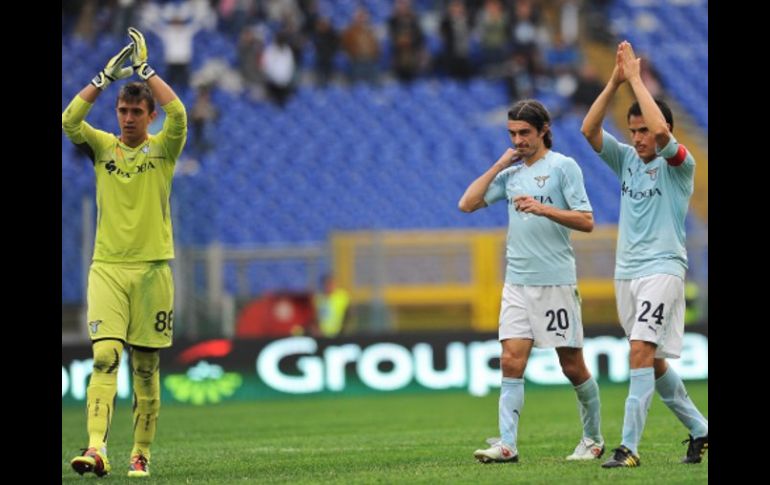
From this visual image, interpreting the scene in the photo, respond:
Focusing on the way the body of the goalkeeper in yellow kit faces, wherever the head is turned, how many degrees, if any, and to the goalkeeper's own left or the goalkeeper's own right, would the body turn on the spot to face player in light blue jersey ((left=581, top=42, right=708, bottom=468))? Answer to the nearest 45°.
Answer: approximately 90° to the goalkeeper's own left

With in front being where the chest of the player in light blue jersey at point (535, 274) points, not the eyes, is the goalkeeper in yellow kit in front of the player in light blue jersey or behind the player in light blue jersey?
in front

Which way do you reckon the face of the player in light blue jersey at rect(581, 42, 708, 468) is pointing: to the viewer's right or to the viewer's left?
to the viewer's left

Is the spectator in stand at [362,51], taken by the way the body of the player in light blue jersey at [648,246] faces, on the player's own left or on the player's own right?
on the player's own right

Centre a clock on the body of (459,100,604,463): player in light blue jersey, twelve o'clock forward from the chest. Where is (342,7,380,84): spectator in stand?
The spectator in stand is roughly at 4 o'clock from the player in light blue jersey.

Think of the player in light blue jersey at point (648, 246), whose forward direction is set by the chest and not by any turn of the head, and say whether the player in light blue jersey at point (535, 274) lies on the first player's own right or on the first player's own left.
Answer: on the first player's own right

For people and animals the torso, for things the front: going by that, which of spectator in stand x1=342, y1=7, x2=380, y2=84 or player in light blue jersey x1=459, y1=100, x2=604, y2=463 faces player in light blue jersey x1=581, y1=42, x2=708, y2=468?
the spectator in stand

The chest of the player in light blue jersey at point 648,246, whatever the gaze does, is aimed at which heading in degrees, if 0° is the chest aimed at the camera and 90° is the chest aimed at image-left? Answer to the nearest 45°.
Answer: approximately 45°

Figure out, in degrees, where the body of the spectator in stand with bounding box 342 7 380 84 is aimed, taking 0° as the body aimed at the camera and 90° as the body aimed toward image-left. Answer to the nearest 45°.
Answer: approximately 0°

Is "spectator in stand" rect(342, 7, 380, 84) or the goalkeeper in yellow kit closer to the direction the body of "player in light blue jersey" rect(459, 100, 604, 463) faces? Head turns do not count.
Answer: the goalkeeper in yellow kit

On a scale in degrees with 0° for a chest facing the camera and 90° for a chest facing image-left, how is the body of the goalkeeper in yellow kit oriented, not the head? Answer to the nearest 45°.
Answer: approximately 0°

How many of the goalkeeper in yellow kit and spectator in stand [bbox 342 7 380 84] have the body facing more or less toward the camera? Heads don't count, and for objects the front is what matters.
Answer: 2
